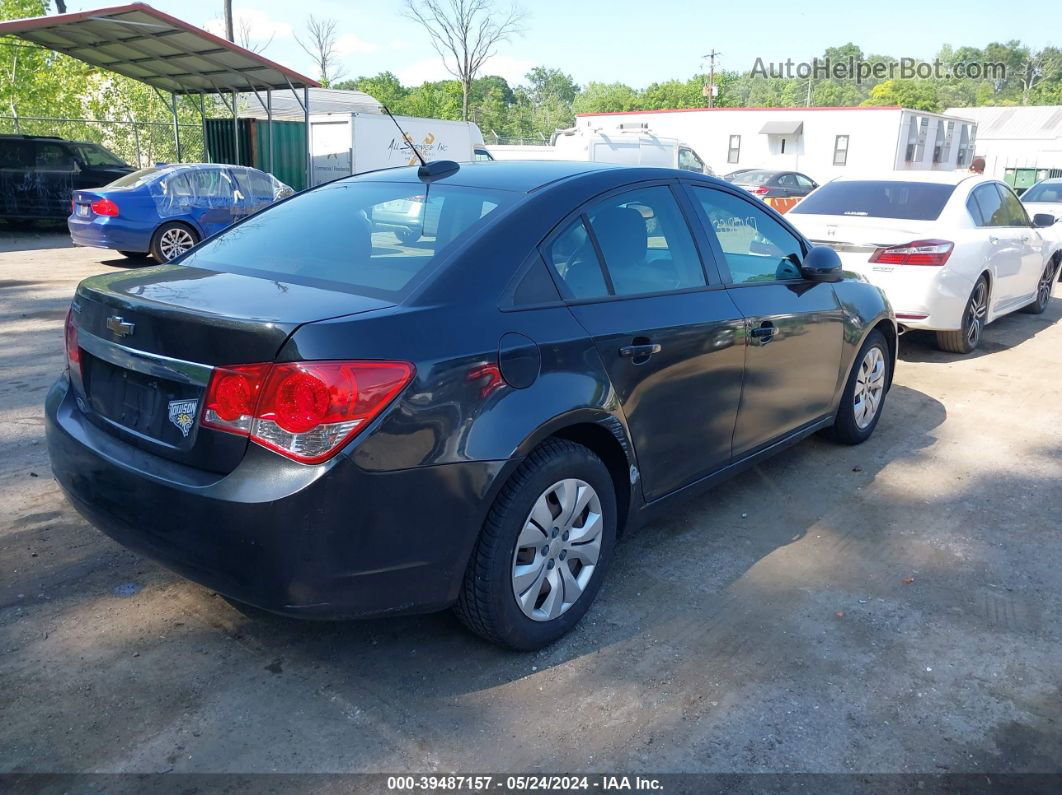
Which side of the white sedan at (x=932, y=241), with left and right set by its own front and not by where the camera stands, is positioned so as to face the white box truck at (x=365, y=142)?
left

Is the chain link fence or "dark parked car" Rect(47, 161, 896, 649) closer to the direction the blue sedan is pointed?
the chain link fence

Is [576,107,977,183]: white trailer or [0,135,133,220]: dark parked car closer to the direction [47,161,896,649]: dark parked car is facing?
the white trailer

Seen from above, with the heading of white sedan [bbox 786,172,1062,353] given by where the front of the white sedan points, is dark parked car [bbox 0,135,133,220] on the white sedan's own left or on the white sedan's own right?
on the white sedan's own left

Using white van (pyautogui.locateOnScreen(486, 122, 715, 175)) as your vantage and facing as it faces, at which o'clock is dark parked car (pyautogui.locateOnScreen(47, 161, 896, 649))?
The dark parked car is roughly at 3 o'clock from the white van.

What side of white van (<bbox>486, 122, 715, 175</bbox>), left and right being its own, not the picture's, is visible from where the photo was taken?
right

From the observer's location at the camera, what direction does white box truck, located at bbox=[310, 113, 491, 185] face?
facing away from the viewer and to the right of the viewer

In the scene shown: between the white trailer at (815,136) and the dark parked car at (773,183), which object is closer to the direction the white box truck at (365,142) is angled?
the white trailer

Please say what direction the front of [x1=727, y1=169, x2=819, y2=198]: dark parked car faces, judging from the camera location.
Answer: facing away from the viewer and to the right of the viewer

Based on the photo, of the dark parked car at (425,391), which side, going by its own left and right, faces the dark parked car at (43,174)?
left
